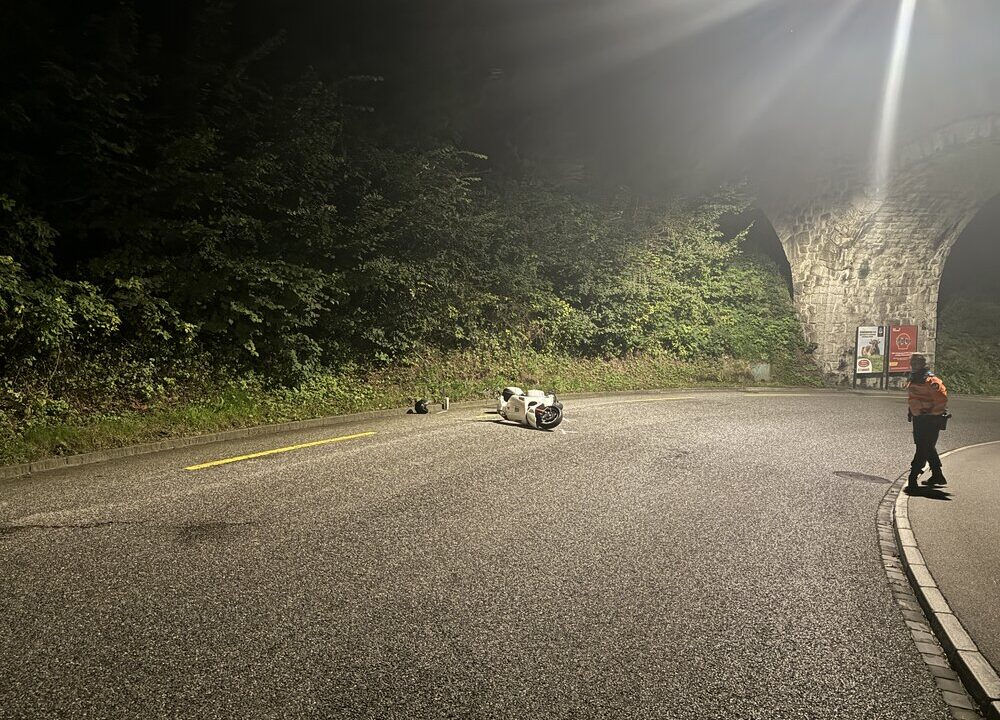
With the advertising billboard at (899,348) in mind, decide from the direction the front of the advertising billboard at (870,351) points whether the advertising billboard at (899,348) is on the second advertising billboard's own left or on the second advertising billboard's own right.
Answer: on the second advertising billboard's own left

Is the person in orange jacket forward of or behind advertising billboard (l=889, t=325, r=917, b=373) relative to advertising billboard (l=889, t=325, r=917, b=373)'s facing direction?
forward

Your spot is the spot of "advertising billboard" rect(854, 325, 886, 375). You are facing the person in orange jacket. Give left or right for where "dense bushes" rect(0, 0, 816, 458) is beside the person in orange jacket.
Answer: right

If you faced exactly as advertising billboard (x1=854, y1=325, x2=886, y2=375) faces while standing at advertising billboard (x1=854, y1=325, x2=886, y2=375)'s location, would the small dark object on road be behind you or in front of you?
in front

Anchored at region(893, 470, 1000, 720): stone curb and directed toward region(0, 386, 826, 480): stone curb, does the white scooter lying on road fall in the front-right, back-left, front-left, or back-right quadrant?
front-right

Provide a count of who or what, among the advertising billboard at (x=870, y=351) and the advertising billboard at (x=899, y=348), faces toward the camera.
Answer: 2

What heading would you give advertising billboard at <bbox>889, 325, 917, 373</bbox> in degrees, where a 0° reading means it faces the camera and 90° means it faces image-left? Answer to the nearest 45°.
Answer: approximately 0°

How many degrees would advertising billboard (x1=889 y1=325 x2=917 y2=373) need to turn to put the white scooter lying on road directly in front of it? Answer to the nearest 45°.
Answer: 0° — it already faces it

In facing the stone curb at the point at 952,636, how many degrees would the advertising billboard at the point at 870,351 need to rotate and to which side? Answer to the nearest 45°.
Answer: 0° — it already faces it
